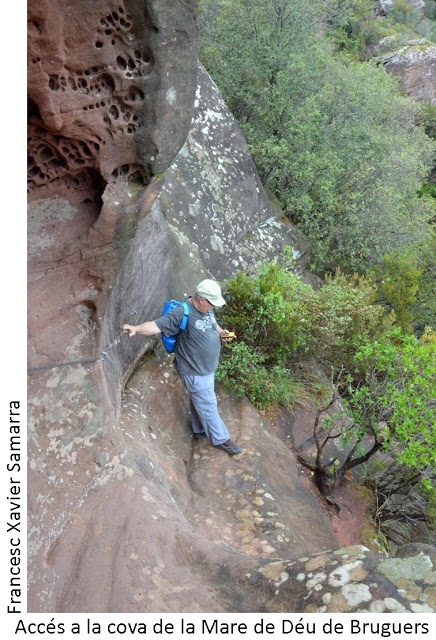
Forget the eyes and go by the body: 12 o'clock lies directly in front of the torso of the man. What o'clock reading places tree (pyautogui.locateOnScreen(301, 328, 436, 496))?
The tree is roughly at 10 o'clock from the man.

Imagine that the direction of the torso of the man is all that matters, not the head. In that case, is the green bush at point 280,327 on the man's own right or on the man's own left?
on the man's own left

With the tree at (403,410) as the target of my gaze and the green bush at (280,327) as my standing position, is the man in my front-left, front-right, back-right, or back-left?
front-right

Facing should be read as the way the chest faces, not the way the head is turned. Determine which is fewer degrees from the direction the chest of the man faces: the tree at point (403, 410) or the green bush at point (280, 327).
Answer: the tree

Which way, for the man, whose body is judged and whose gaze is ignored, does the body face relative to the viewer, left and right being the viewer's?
facing the viewer and to the right of the viewer

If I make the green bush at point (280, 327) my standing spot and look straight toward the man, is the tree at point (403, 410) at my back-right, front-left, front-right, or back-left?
front-left
